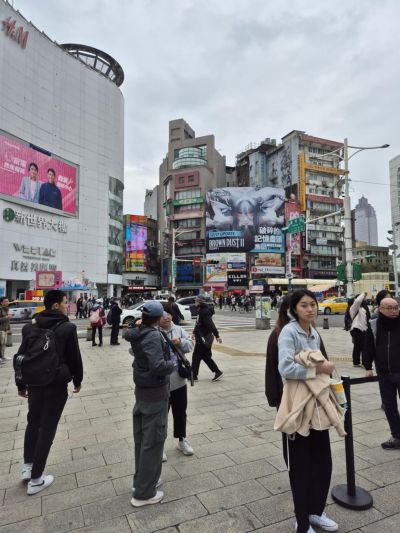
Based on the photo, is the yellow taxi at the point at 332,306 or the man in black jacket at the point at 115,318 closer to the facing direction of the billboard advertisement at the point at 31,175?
the yellow taxi

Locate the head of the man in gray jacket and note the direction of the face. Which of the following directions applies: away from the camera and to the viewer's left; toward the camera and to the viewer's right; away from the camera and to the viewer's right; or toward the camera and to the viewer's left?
away from the camera and to the viewer's right

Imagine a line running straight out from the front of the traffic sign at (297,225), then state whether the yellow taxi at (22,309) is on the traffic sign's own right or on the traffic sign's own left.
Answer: on the traffic sign's own right

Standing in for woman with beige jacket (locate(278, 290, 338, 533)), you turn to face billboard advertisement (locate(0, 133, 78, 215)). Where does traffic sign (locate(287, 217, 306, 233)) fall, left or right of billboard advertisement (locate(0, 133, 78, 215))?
right

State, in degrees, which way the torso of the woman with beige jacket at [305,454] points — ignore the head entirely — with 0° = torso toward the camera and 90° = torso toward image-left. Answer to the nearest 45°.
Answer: approximately 315°

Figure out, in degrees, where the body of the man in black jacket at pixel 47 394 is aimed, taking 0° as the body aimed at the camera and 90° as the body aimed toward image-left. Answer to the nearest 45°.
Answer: approximately 225°

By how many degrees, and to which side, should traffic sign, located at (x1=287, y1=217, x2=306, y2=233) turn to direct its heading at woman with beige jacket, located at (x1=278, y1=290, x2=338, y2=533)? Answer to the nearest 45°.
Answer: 0° — it already faces them

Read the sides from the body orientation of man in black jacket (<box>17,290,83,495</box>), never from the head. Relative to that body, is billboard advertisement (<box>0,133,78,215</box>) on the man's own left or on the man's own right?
on the man's own left

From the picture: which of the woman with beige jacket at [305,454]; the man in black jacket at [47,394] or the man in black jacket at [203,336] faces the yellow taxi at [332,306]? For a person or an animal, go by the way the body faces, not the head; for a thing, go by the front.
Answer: the man in black jacket at [47,394]

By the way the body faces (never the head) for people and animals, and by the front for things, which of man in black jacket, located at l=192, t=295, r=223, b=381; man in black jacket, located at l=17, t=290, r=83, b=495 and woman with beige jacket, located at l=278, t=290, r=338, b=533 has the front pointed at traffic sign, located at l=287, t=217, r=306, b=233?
man in black jacket, located at l=17, t=290, r=83, b=495
